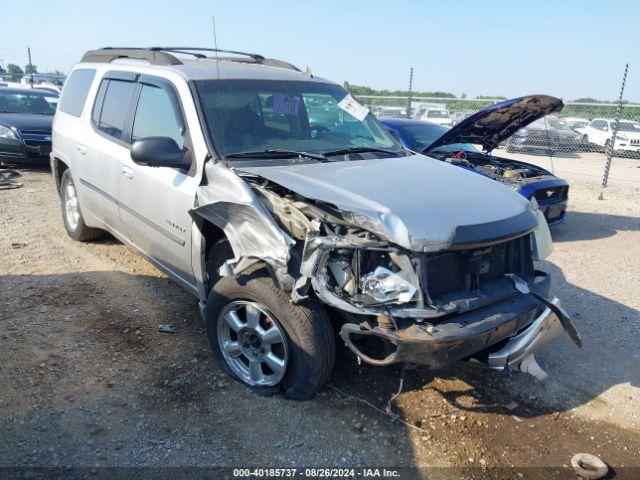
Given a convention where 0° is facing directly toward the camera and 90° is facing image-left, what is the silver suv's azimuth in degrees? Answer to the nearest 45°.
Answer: approximately 315°

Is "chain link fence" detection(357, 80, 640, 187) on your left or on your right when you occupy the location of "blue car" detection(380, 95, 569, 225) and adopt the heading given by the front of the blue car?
on your left

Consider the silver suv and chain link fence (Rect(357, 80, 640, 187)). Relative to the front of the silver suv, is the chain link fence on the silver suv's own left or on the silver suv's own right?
on the silver suv's own left

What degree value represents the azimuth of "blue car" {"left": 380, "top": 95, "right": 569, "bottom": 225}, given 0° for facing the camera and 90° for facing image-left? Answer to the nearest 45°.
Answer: approximately 315°

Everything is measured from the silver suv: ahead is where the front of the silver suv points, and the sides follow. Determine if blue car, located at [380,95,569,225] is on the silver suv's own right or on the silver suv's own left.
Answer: on the silver suv's own left

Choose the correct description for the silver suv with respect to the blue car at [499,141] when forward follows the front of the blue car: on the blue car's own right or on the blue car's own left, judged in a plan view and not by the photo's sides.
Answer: on the blue car's own right
